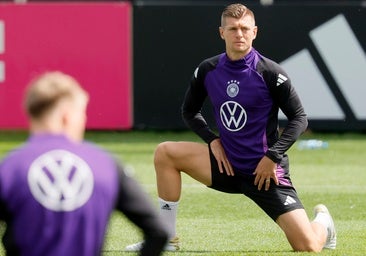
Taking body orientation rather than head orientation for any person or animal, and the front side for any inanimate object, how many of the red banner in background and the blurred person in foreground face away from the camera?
1

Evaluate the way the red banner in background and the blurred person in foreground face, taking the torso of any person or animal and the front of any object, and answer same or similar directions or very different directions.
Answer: very different directions

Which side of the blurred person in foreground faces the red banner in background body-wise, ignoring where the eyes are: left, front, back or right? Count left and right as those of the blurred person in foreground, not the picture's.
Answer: front

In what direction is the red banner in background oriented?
toward the camera

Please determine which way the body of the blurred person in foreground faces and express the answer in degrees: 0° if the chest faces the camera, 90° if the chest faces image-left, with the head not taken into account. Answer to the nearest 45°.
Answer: approximately 180°

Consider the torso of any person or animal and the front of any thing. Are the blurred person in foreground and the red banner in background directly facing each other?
yes

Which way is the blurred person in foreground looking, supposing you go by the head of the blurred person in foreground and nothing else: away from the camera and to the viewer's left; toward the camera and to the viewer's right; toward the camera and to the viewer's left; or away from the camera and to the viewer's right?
away from the camera and to the viewer's right
